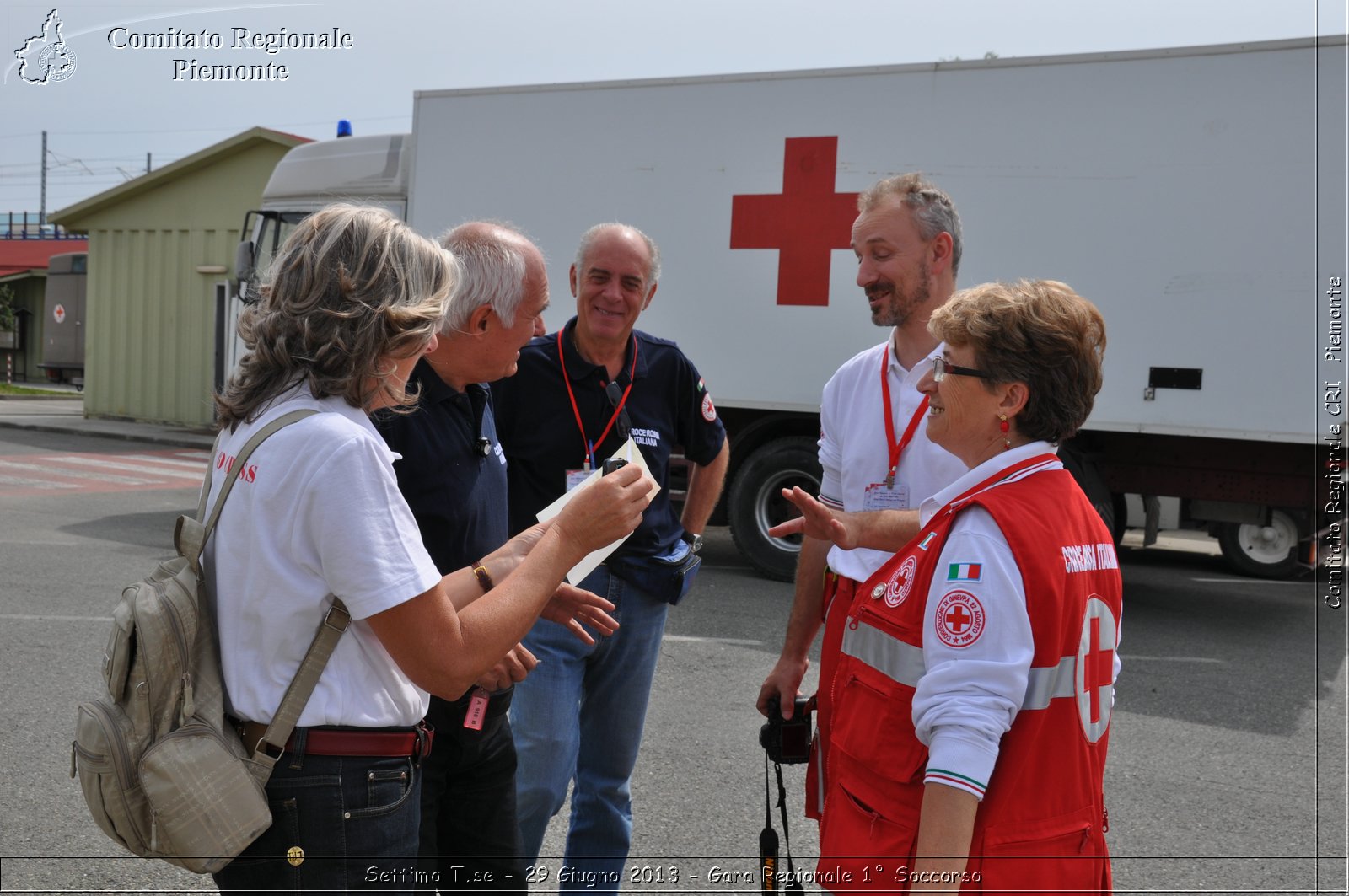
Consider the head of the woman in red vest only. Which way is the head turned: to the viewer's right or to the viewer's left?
to the viewer's left

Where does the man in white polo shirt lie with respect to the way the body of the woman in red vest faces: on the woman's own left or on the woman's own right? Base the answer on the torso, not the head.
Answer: on the woman's own right

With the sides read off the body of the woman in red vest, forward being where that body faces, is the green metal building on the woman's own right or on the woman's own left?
on the woman's own right

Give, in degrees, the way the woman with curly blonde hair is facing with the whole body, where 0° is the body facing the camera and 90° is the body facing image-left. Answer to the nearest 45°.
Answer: approximately 270°

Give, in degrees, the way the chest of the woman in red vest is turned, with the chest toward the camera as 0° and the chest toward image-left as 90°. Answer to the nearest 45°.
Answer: approximately 90°

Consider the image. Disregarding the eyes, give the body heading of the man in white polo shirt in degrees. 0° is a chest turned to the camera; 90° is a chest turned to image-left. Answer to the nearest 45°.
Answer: approximately 45°

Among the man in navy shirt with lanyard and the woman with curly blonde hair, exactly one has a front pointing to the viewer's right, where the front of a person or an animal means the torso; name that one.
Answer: the woman with curly blonde hair

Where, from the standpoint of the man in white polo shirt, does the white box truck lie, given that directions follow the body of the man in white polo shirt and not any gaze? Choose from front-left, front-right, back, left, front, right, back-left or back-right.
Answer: back-right

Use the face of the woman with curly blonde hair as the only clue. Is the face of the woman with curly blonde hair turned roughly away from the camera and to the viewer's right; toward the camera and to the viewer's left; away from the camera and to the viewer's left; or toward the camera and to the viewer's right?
away from the camera and to the viewer's right
